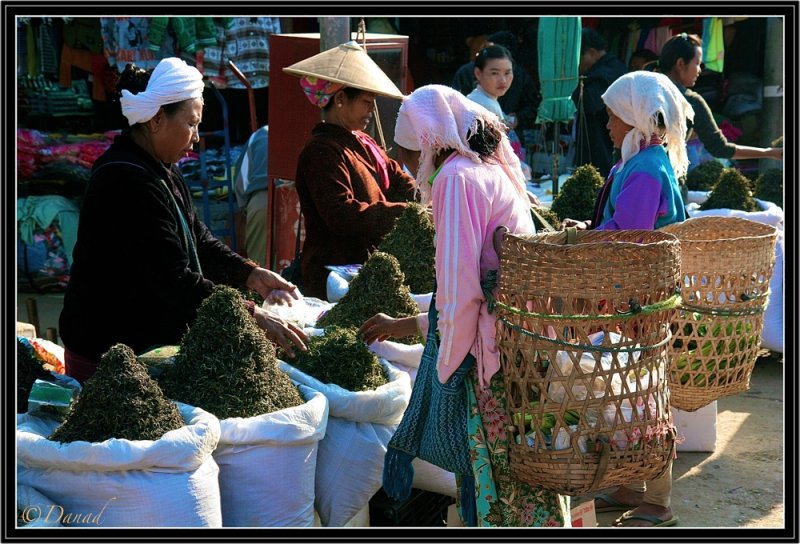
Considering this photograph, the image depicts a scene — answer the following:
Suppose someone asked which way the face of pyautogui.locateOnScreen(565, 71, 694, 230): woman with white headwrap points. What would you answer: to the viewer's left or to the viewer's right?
to the viewer's left

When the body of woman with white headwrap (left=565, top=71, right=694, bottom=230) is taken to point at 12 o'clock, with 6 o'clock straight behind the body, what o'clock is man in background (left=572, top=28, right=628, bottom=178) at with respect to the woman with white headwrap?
The man in background is roughly at 3 o'clock from the woman with white headwrap.

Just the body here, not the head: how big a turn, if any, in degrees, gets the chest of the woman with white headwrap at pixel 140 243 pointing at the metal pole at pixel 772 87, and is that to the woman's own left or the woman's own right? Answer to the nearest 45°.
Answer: approximately 45° to the woman's own left

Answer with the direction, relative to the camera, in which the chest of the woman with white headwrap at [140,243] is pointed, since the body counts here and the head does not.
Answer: to the viewer's right

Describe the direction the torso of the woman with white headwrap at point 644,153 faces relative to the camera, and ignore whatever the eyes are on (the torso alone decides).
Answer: to the viewer's left

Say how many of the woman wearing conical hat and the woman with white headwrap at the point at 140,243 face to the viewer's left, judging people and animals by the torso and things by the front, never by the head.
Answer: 0

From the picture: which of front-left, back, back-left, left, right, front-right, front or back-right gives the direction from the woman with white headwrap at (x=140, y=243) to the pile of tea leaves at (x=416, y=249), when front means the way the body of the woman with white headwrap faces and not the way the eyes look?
front-left

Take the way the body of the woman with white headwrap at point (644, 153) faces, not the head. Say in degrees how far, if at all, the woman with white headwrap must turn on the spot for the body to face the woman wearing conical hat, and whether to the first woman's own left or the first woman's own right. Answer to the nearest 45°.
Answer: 0° — they already face them

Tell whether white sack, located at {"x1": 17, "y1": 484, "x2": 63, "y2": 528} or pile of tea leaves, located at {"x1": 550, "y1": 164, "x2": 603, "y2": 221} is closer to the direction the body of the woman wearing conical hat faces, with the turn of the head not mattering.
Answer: the pile of tea leaves

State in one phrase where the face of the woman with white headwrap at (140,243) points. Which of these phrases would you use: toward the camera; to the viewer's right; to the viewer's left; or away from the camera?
to the viewer's right

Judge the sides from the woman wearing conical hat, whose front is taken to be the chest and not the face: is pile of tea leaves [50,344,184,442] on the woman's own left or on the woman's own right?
on the woman's own right
